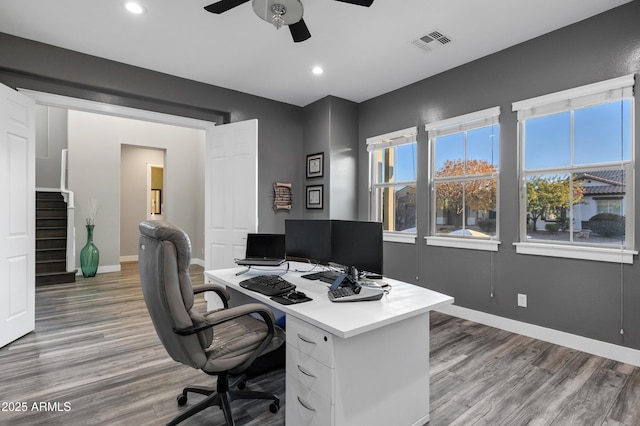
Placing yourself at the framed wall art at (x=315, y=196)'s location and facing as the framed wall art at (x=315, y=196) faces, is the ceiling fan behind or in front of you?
in front

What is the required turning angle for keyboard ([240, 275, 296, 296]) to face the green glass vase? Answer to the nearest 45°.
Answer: approximately 90° to its right

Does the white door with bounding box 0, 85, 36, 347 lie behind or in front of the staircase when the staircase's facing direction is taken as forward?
in front

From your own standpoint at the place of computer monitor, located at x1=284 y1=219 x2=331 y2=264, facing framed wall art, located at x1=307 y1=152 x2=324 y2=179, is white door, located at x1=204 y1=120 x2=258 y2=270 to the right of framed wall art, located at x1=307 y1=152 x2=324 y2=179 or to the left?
left

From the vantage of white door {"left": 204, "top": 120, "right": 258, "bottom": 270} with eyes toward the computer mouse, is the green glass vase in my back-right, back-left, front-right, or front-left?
back-right

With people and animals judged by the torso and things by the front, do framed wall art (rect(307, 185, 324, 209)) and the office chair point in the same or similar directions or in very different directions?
very different directions

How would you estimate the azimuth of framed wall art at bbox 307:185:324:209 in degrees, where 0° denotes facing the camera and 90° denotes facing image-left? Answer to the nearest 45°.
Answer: approximately 45°

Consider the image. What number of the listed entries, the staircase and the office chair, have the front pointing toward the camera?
1
